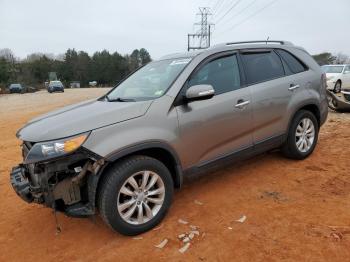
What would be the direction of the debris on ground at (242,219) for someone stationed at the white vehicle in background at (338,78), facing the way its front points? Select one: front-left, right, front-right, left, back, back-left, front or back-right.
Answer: front-left

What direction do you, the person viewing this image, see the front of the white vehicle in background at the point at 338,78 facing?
facing the viewer and to the left of the viewer

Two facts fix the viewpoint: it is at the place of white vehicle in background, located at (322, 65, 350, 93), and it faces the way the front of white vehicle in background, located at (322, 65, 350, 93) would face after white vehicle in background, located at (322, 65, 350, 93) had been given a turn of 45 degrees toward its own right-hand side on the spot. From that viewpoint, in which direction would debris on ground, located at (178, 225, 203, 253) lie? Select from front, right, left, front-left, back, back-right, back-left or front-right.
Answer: left

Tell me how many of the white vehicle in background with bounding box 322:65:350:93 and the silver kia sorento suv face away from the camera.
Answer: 0

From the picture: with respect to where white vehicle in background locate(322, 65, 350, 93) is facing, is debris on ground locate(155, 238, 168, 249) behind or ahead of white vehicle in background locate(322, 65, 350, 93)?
ahead

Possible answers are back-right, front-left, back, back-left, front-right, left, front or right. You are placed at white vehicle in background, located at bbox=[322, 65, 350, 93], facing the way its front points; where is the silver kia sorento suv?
front-left

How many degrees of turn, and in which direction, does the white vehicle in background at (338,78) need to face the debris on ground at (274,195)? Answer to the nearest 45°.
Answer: approximately 45° to its left
